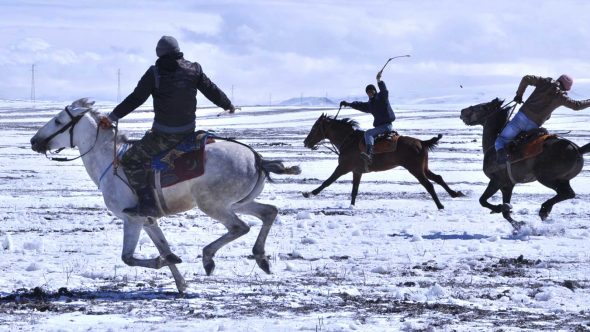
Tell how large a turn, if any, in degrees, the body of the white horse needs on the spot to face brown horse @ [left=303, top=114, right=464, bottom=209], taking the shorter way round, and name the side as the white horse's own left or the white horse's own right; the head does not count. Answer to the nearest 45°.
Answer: approximately 135° to the white horse's own right

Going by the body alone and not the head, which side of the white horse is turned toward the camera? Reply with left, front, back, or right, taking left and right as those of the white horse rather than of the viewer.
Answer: left

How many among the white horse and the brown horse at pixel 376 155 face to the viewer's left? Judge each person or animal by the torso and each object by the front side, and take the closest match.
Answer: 2

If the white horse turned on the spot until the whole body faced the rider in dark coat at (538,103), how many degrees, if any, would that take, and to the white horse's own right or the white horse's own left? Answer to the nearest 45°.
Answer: approximately 135° to the white horse's own right

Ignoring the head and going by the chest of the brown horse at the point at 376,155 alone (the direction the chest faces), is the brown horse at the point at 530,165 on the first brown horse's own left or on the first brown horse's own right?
on the first brown horse's own left

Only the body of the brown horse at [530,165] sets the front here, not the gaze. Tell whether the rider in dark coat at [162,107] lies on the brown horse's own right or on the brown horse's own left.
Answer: on the brown horse's own left

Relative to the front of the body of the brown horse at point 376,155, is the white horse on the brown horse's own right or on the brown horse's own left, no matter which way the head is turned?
on the brown horse's own left

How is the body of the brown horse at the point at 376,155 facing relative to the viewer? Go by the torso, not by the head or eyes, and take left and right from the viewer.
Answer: facing to the left of the viewer

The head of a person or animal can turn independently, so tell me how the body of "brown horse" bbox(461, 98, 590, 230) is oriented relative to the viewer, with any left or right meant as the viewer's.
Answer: facing to the left of the viewer
